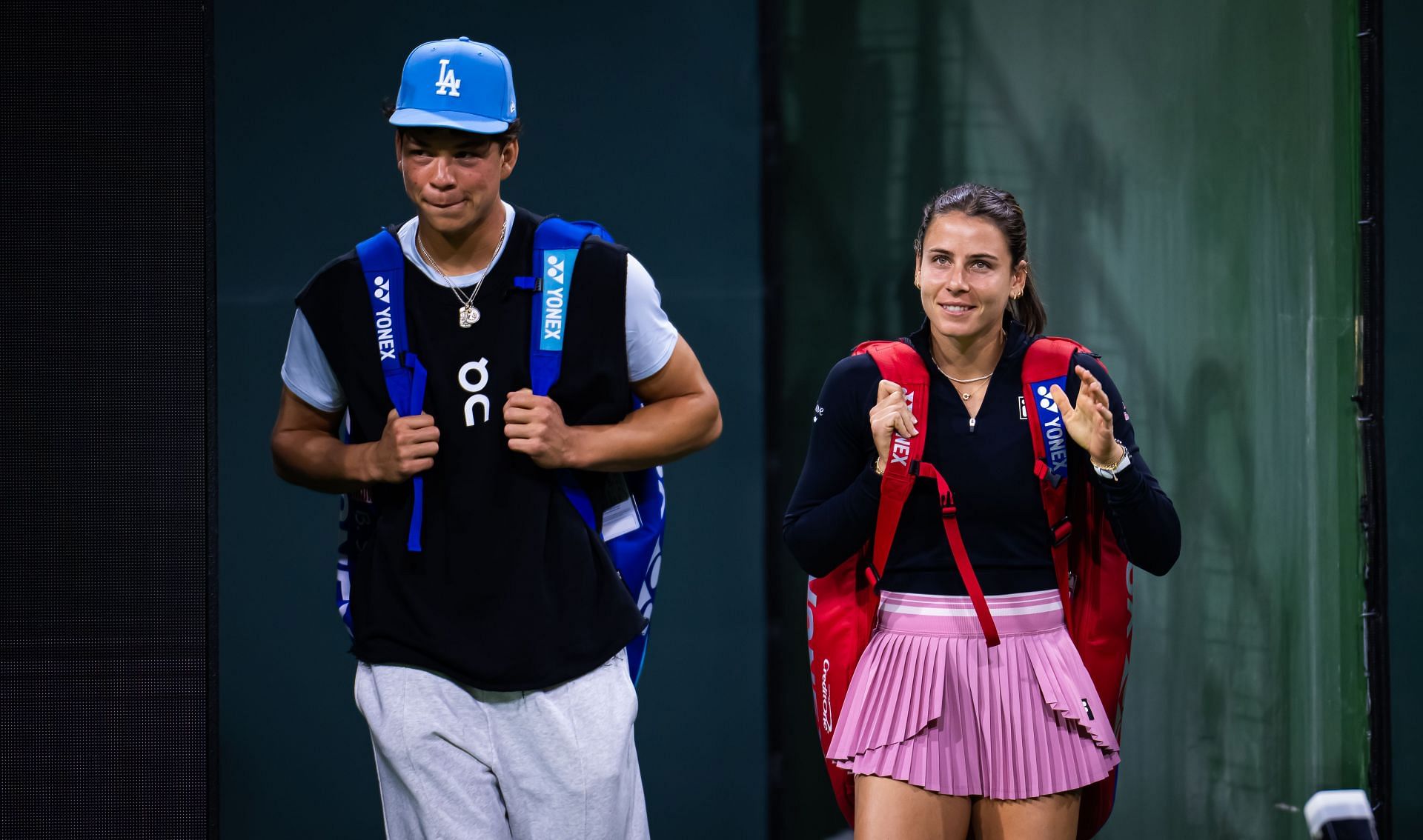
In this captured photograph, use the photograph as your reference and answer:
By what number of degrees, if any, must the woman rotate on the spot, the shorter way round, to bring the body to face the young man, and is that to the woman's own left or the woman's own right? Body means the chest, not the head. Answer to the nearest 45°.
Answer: approximately 45° to the woman's own right

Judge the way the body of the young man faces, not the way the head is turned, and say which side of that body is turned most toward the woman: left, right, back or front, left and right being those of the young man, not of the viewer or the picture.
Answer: left

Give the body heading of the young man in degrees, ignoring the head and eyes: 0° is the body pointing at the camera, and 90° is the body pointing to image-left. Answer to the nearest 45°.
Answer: approximately 0°

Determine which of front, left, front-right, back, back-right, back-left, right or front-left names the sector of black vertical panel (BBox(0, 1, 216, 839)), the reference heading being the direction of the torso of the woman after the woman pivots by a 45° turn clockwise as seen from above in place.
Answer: front-right

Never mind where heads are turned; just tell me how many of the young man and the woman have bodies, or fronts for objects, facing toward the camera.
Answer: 2

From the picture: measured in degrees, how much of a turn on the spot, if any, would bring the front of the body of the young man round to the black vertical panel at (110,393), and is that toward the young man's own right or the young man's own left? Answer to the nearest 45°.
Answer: approximately 135° to the young man's own right
